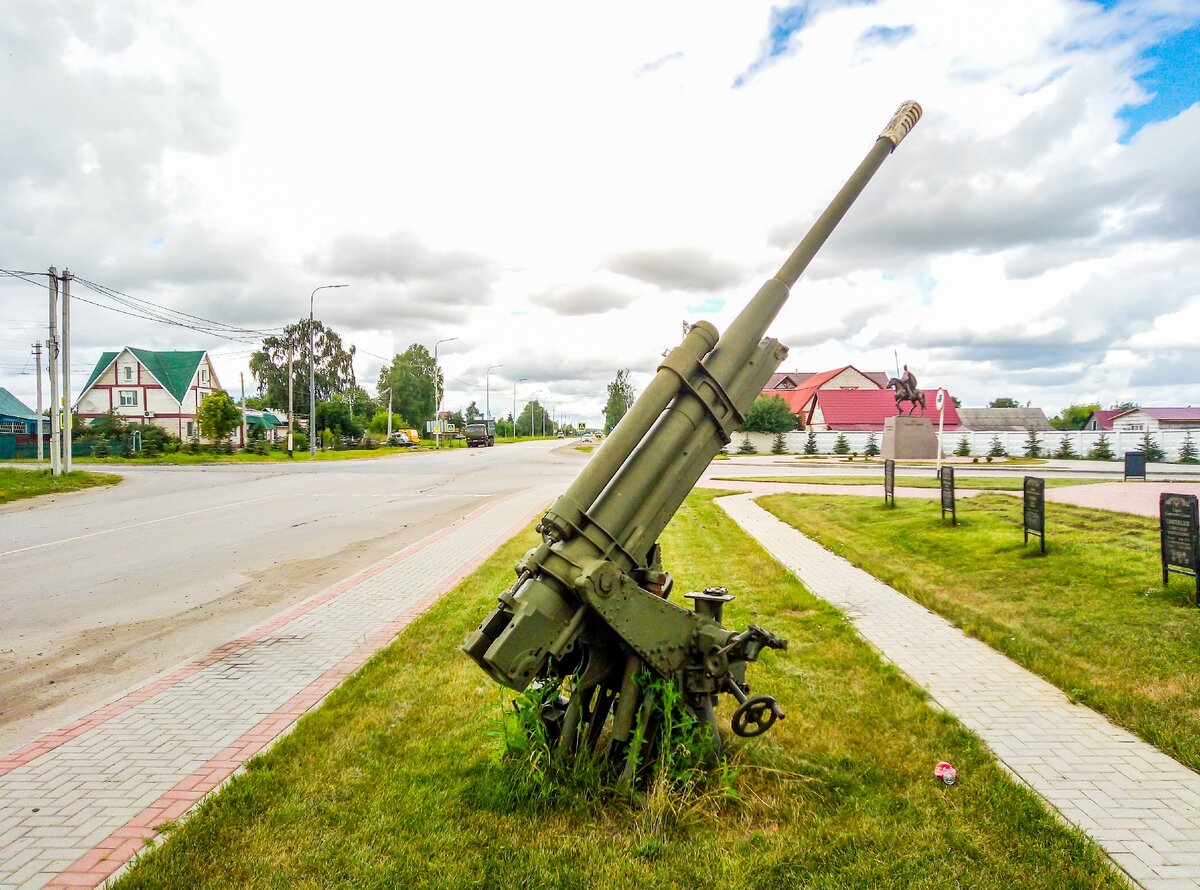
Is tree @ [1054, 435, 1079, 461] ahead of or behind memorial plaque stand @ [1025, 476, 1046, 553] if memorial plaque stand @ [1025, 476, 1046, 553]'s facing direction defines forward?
behind

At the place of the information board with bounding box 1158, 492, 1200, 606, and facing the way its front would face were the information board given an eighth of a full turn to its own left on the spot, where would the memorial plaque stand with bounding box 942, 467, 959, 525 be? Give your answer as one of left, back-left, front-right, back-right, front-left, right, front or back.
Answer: back-right

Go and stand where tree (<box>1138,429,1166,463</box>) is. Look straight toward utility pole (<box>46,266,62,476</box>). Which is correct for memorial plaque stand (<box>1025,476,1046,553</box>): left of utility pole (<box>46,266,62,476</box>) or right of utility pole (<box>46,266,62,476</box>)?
left

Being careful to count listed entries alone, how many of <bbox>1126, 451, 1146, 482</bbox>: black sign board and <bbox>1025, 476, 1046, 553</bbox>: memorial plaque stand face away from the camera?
0

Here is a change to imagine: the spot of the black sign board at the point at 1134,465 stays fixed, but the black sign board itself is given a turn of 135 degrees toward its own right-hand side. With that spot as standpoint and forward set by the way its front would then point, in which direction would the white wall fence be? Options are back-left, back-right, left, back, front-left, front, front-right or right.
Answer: front-right

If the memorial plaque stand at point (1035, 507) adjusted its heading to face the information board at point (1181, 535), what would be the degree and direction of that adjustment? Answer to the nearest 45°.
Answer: approximately 90° to its left

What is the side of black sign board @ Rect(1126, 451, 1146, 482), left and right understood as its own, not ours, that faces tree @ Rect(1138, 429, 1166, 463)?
back

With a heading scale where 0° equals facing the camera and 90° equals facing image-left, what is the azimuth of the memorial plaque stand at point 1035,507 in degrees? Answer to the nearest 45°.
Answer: approximately 45°

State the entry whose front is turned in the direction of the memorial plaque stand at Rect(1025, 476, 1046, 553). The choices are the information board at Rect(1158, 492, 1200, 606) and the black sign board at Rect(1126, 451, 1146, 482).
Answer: the black sign board

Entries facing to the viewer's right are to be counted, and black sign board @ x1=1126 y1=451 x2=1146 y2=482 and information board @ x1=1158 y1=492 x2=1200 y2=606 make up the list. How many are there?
0

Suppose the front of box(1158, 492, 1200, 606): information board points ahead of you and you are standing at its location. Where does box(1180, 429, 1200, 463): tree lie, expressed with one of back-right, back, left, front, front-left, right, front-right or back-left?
back-right

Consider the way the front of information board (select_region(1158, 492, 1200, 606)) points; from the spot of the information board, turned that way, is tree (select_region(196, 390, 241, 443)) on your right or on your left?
on your right

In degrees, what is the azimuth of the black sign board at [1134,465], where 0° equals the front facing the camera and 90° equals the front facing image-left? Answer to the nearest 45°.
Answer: approximately 0°

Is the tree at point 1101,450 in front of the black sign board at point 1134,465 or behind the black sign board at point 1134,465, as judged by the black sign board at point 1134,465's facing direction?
behind

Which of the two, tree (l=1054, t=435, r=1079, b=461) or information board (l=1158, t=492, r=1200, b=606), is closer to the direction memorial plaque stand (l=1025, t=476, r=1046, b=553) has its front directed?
the information board
